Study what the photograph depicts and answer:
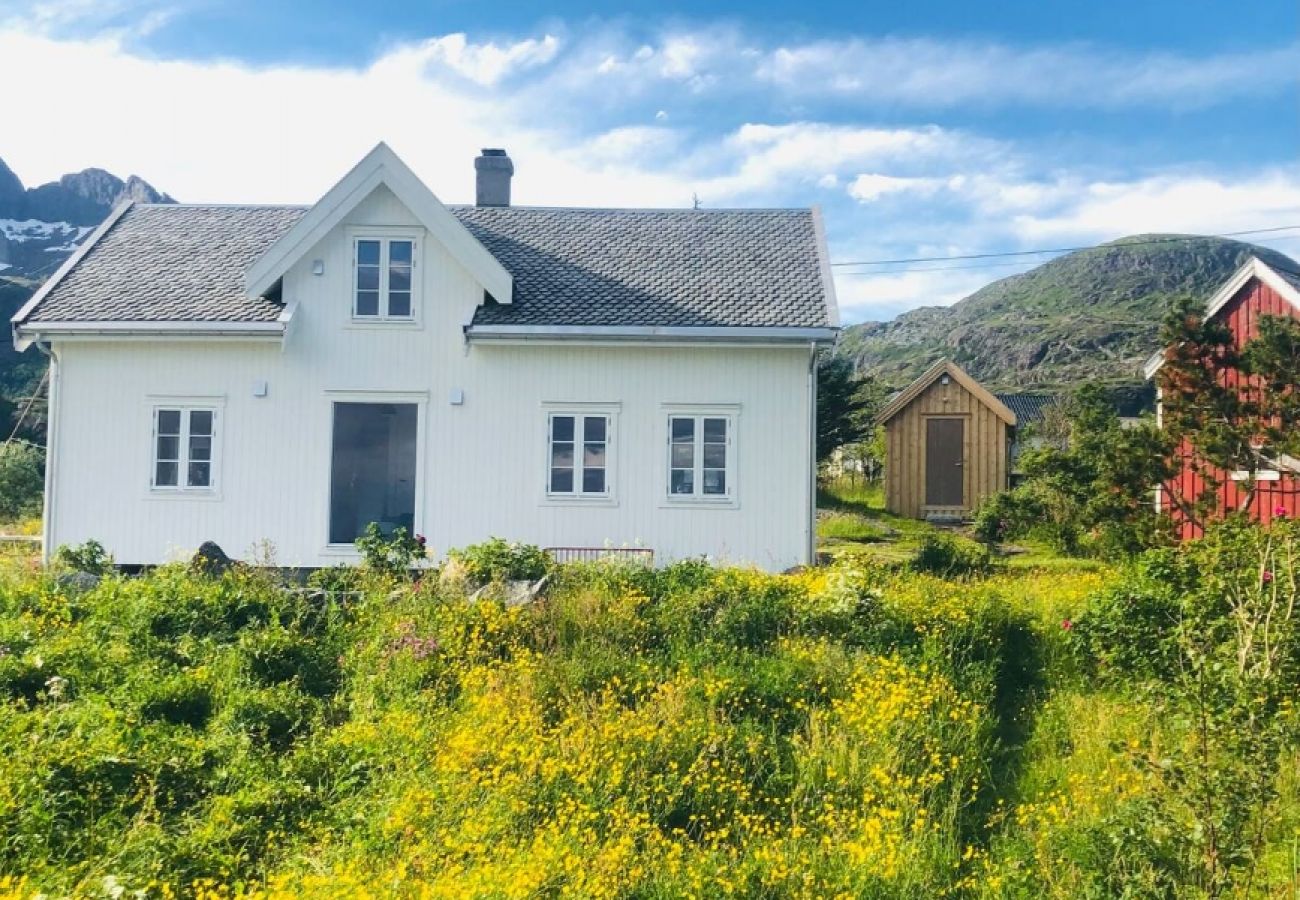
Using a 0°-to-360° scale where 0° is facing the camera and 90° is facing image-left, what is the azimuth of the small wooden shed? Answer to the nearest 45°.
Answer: approximately 0°

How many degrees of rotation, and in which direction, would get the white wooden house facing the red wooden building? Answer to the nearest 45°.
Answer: approximately 90° to its left

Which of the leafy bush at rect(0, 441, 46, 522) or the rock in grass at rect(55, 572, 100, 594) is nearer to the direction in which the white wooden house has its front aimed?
the rock in grass

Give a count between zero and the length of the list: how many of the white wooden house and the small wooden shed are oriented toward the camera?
2

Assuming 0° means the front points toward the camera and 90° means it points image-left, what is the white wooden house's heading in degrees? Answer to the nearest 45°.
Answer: approximately 0°

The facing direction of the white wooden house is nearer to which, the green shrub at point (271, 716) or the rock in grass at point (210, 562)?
the green shrub

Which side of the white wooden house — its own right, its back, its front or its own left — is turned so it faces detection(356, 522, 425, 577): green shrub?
front

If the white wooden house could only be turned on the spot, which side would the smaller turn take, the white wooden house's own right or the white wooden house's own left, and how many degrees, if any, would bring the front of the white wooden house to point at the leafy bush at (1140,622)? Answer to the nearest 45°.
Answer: approximately 45° to the white wooden house's own left

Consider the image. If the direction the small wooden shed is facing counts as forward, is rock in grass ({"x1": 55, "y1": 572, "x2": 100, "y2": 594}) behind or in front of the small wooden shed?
in front

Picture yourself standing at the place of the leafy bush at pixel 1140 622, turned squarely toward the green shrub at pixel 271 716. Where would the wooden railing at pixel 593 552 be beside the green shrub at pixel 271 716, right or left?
right

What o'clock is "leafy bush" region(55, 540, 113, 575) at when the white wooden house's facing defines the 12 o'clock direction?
The leafy bush is roughly at 3 o'clock from the white wooden house.

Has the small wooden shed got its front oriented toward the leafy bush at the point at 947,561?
yes
